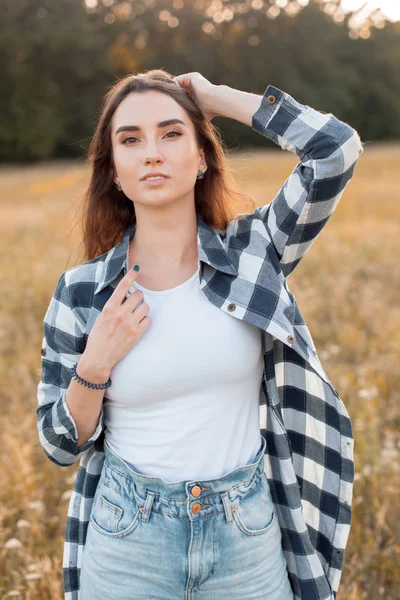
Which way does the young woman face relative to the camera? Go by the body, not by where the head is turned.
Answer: toward the camera

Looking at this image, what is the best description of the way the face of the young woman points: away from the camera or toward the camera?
toward the camera
